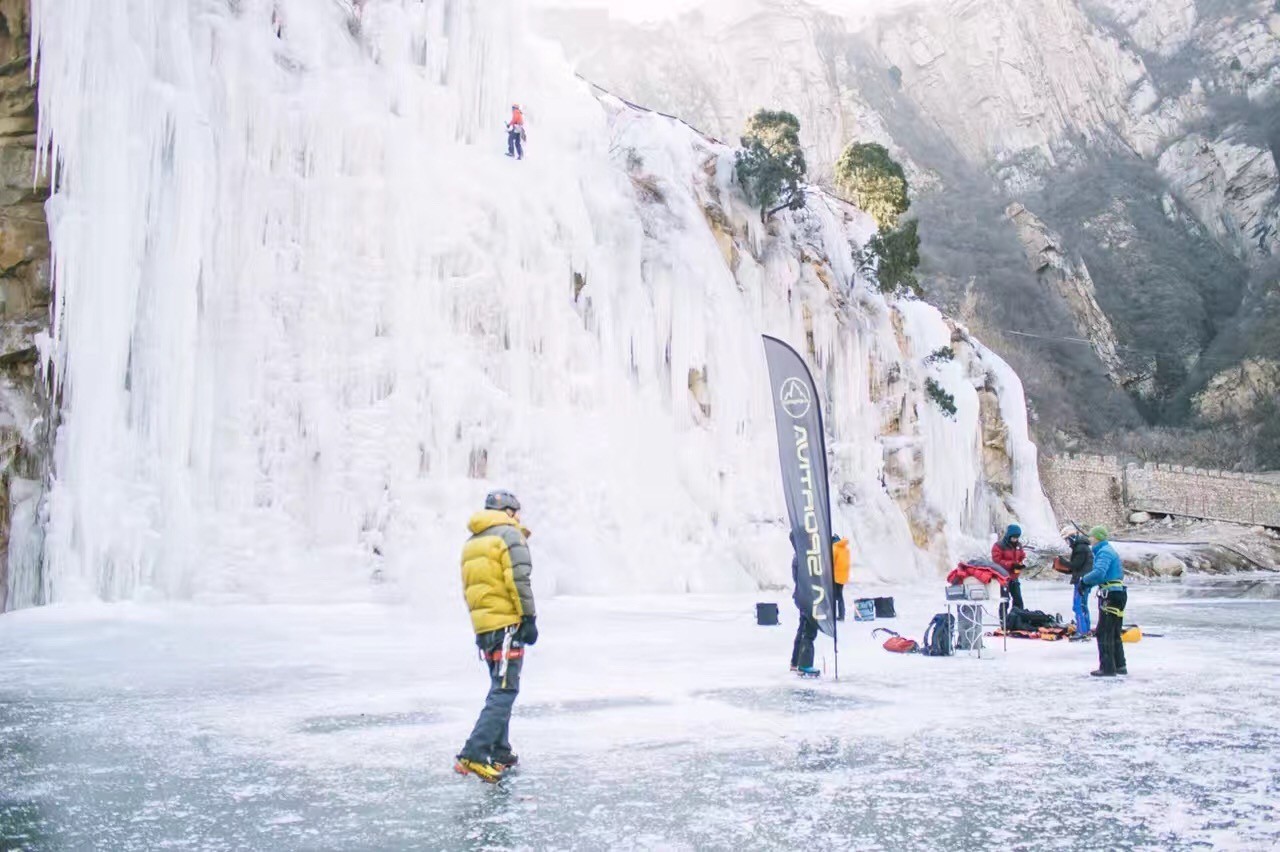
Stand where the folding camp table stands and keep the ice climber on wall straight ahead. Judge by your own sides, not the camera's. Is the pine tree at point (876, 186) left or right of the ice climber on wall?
right

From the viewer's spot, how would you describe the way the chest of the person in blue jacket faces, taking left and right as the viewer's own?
facing to the left of the viewer

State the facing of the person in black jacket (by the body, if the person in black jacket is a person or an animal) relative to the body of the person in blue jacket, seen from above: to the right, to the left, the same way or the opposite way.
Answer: the same way

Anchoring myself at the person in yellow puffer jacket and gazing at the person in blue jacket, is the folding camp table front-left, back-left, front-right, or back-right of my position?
front-left

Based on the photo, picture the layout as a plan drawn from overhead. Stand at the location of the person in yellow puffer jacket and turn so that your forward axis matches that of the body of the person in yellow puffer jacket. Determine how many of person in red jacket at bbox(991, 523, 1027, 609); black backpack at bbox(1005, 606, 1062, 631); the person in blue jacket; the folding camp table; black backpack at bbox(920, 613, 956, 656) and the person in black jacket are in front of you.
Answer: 6

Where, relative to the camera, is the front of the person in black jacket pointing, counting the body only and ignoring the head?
to the viewer's left

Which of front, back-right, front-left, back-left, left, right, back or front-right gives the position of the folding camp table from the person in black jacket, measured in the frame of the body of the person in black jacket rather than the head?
front-left

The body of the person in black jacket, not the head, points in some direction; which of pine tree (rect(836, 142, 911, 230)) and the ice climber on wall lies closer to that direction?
the ice climber on wall

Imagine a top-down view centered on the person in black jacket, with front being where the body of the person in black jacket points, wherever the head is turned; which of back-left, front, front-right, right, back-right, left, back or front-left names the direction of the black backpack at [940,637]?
front-left

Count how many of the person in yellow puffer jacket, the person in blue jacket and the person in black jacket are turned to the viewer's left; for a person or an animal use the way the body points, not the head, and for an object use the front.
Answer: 2

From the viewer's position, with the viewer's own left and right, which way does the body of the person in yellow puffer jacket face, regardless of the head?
facing away from the viewer and to the right of the viewer

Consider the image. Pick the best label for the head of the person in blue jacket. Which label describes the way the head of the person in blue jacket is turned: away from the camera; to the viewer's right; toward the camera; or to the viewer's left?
to the viewer's left

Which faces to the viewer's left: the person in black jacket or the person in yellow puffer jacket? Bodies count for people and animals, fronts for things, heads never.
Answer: the person in black jacket

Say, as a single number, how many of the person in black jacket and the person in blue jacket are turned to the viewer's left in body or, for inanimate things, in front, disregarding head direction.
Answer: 2

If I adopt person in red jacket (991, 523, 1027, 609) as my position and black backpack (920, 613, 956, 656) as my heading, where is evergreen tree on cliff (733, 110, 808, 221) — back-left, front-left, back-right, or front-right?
back-right
